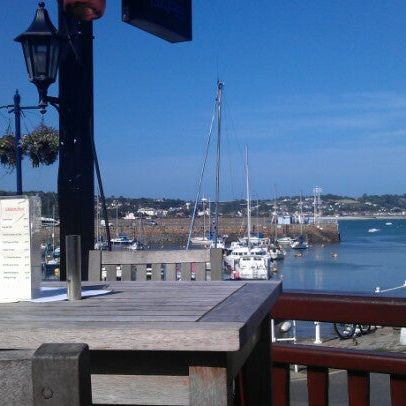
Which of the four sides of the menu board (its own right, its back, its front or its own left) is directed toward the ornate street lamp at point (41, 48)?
back

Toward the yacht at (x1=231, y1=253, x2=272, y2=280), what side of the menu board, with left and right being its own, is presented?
back

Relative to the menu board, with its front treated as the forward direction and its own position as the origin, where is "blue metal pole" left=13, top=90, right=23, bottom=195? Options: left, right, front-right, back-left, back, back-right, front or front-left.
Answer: back

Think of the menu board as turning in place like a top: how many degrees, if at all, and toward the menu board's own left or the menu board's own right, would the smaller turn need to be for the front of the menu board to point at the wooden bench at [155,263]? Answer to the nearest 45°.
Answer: approximately 135° to the menu board's own left

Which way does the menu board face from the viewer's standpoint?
toward the camera

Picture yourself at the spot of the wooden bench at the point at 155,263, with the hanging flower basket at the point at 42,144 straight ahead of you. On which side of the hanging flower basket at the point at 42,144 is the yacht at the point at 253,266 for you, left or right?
right
